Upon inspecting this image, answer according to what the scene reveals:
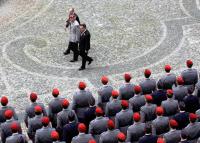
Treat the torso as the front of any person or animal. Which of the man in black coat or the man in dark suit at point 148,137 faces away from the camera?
the man in dark suit

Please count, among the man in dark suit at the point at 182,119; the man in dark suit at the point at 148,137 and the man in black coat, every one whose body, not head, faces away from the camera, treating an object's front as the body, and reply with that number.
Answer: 2

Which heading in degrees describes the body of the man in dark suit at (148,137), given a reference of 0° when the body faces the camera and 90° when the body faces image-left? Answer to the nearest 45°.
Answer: approximately 180°

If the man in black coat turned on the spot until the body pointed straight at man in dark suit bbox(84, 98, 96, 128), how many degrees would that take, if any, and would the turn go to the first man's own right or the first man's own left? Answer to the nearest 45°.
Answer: approximately 45° to the first man's own left

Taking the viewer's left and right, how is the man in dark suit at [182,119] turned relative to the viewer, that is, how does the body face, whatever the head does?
facing away from the viewer

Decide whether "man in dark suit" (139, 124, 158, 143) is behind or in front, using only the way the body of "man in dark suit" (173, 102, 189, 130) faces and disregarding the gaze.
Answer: behind

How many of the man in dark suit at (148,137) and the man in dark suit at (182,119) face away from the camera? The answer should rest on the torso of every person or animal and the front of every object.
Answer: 2

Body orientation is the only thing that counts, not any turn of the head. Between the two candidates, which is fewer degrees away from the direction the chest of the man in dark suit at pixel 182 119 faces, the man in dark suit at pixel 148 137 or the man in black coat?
the man in black coat

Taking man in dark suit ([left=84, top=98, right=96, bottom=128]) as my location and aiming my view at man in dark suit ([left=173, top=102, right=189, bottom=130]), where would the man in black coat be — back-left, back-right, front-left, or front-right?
back-left
